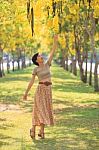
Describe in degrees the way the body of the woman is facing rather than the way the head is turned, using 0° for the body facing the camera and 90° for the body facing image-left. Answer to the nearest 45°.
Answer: approximately 315°
